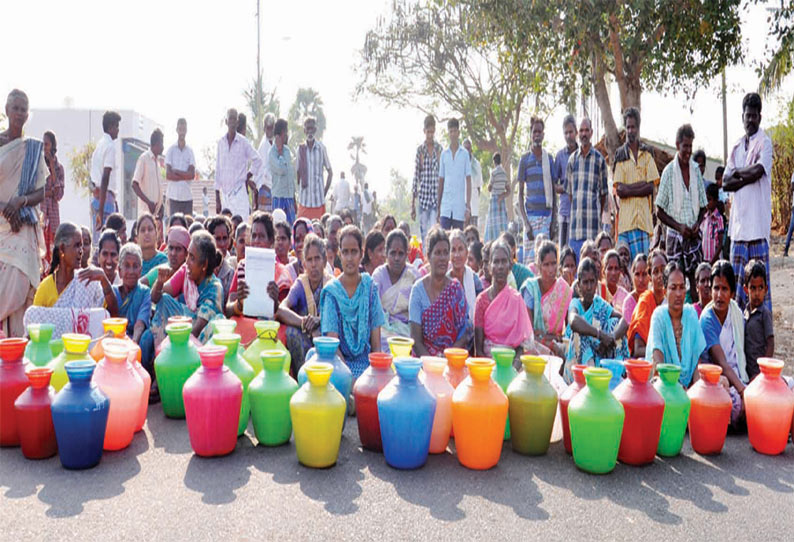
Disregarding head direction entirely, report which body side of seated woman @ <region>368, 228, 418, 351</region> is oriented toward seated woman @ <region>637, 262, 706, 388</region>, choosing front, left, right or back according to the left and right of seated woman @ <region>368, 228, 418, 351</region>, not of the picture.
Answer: left

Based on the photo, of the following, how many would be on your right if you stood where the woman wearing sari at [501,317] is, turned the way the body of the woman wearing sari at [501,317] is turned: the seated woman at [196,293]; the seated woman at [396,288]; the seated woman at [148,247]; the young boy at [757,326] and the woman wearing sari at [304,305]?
4

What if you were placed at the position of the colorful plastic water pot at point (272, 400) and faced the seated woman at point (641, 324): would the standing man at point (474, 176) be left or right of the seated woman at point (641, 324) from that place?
left

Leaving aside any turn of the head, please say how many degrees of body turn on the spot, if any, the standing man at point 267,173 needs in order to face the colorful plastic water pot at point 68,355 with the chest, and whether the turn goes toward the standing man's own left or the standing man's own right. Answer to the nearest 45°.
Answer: approximately 45° to the standing man's own right

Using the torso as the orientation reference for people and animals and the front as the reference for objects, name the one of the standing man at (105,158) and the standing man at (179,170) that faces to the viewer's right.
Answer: the standing man at (105,158)

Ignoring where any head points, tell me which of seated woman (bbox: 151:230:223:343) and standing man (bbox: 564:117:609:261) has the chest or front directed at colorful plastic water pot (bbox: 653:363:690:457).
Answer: the standing man

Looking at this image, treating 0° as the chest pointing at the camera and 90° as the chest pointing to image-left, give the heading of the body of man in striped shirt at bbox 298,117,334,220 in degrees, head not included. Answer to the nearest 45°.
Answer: approximately 0°

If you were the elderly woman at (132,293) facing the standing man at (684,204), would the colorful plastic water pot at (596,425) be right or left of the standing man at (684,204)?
right

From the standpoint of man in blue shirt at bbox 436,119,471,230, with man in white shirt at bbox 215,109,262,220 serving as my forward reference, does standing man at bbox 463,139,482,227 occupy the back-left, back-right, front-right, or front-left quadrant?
back-right
